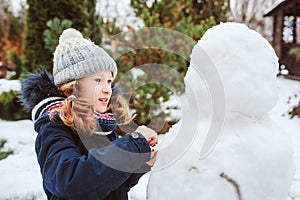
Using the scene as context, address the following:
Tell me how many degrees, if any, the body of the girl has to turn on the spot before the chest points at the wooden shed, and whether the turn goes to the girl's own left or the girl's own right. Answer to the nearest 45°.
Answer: approximately 90° to the girl's own left

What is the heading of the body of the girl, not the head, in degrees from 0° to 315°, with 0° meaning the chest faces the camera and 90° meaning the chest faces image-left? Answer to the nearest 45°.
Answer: approximately 315°

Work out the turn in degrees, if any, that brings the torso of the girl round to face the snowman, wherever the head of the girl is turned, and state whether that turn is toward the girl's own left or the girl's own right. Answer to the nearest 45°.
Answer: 0° — they already face it
